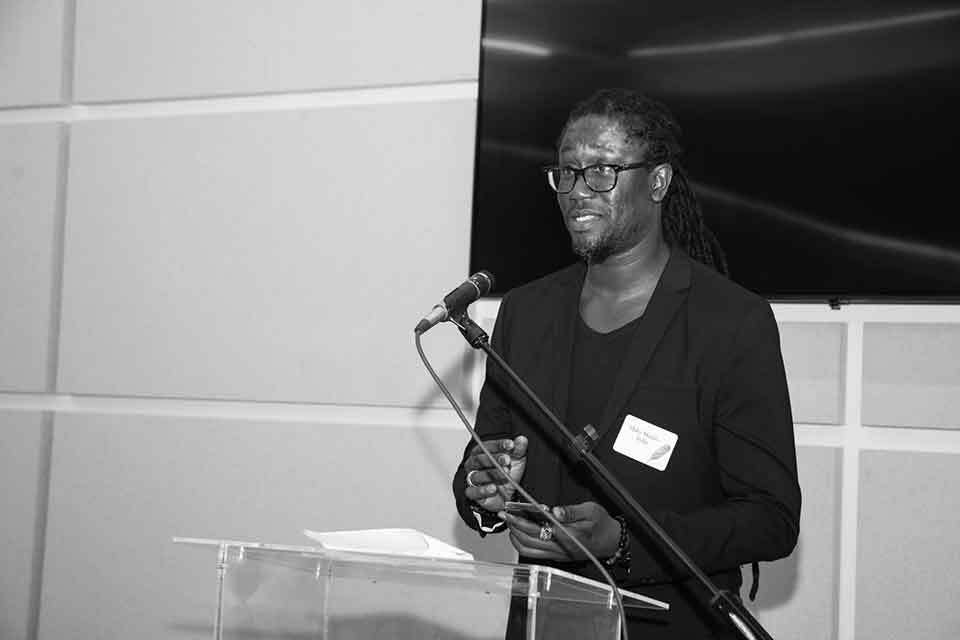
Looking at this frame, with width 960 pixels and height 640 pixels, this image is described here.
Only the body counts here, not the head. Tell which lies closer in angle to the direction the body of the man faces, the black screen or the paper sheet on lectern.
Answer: the paper sheet on lectern

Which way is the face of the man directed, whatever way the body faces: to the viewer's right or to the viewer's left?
to the viewer's left

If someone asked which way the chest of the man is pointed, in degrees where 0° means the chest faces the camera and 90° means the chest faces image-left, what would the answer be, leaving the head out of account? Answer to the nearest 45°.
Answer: approximately 45°

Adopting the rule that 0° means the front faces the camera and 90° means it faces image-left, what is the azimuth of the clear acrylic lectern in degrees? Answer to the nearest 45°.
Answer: approximately 45°

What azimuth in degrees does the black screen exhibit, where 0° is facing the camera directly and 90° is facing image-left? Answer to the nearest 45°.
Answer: approximately 0°
